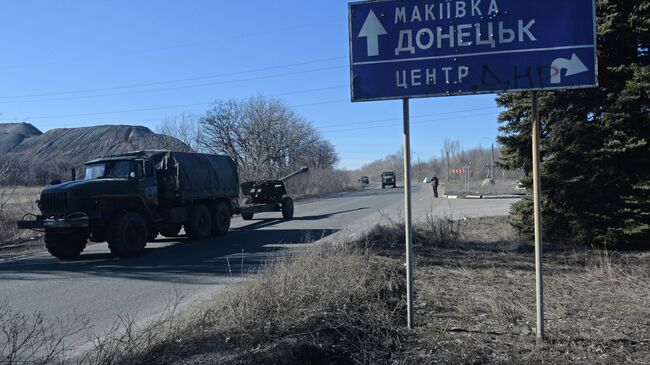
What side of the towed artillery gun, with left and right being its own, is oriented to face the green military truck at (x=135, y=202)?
back

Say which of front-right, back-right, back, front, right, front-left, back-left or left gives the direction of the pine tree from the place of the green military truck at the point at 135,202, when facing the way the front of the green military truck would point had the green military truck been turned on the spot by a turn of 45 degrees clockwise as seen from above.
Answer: back-left

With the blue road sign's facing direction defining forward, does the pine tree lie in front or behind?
behind

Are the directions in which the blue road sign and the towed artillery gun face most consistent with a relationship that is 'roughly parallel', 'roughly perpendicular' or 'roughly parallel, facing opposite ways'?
roughly parallel, facing opposite ways

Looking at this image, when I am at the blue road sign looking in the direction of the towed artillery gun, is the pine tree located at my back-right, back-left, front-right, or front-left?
front-right

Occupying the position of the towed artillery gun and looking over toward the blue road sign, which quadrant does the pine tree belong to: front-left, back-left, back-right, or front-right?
front-left

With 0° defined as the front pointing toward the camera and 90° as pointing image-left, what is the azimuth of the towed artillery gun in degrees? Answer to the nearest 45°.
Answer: approximately 225°

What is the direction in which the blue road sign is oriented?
toward the camera

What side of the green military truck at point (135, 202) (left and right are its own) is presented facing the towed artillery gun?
back

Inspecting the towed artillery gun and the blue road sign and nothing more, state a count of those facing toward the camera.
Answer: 1

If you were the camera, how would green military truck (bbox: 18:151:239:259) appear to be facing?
facing the viewer and to the left of the viewer

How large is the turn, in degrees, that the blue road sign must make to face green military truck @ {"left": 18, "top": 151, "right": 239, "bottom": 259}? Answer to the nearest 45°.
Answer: approximately 135° to its right
